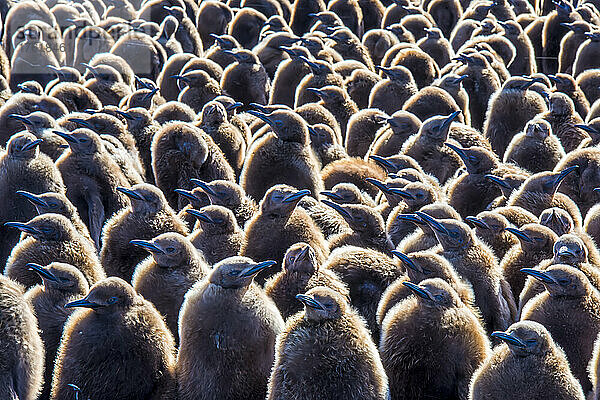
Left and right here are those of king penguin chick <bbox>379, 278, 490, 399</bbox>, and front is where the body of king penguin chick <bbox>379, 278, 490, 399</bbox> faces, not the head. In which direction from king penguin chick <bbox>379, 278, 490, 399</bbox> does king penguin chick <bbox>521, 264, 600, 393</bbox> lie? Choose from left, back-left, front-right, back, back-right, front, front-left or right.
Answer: back

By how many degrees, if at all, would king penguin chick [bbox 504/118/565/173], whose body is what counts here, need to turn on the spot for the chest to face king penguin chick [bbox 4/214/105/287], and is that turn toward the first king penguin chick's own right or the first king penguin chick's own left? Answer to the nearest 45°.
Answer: approximately 45° to the first king penguin chick's own right

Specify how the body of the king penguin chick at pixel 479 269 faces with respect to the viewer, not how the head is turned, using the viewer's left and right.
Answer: facing to the left of the viewer
